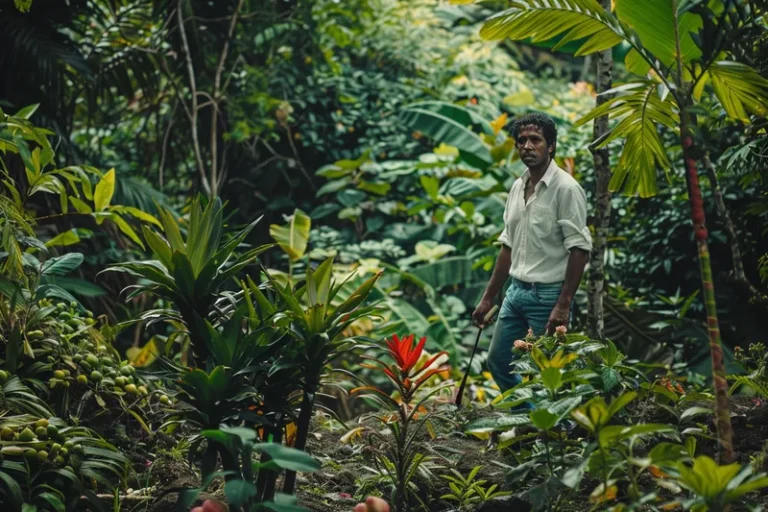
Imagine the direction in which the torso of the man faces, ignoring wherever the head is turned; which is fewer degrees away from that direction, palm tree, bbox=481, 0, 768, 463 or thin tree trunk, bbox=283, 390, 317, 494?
the thin tree trunk

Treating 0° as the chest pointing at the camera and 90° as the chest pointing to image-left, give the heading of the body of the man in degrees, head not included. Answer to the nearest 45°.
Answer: approximately 45°

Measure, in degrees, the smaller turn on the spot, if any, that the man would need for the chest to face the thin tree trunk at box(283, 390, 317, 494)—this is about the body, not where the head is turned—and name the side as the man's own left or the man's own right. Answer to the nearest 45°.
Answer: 0° — they already face it

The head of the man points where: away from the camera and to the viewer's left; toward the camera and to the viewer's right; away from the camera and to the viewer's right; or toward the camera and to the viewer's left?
toward the camera and to the viewer's left
